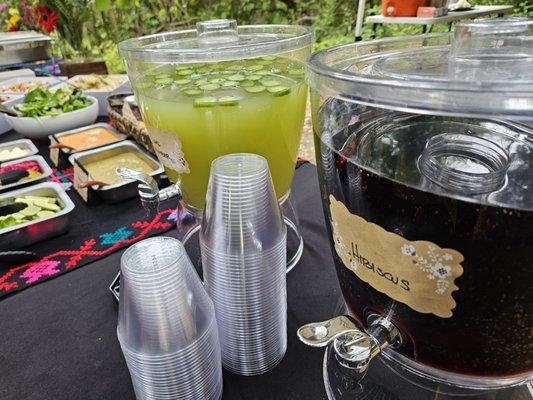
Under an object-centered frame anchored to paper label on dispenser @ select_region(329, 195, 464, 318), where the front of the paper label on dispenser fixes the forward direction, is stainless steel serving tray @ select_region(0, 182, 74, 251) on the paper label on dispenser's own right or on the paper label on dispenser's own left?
on the paper label on dispenser's own right

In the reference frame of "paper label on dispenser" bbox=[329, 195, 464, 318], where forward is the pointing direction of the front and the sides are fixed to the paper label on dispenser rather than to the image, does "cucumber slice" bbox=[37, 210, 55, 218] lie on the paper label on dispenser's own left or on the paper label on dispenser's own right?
on the paper label on dispenser's own right

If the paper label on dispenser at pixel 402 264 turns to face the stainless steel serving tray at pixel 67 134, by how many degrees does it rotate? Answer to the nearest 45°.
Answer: approximately 90° to its right

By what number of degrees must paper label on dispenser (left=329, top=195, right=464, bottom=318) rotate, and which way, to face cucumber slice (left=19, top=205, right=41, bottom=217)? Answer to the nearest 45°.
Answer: approximately 45° to its right

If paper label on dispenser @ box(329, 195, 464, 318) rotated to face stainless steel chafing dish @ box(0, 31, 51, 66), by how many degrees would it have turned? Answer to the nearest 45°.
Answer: approximately 90° to its right

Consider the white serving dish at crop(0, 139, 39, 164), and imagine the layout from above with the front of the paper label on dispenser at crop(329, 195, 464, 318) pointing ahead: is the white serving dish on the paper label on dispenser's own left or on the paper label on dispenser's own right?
on the paper label on dispenser's own right

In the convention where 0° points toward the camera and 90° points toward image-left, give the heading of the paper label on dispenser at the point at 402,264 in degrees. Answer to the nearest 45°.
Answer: approximately 45°
